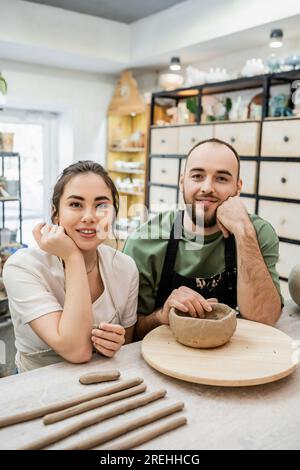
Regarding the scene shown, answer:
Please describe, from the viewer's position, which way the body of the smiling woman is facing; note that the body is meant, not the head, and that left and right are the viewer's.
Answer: facing the viewer and to the right of the viewer

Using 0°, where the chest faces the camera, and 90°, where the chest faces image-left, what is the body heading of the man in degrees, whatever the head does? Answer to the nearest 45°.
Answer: approximately 0°

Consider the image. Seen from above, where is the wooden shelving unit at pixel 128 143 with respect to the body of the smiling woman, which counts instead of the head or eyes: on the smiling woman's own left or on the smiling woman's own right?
on the smiling woman's own left

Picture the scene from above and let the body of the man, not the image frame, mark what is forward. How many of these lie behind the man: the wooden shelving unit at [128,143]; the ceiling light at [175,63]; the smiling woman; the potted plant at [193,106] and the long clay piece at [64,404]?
3

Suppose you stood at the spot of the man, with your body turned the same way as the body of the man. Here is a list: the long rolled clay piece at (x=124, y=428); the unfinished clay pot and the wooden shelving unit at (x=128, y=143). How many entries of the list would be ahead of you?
2

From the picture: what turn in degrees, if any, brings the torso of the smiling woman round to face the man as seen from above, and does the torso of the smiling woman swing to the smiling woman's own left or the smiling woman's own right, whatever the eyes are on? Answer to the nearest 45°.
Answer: approximately 90° to the smiling woman's own left

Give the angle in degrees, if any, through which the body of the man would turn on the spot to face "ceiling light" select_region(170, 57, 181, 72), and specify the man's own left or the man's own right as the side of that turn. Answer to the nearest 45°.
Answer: approximately 180°

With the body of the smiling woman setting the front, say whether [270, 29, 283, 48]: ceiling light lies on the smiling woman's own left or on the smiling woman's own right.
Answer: on the smiling woman's own left

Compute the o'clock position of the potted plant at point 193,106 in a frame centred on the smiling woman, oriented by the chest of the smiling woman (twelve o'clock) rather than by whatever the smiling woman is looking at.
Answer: The potted plant is roughly at 8 o'clock from the smiling woman.

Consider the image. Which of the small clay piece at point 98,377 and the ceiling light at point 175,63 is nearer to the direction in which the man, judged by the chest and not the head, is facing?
the small clay piece

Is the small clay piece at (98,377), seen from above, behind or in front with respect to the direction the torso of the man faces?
in front

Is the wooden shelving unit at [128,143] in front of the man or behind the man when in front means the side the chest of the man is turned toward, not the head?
behind

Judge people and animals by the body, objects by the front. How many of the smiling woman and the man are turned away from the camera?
0
